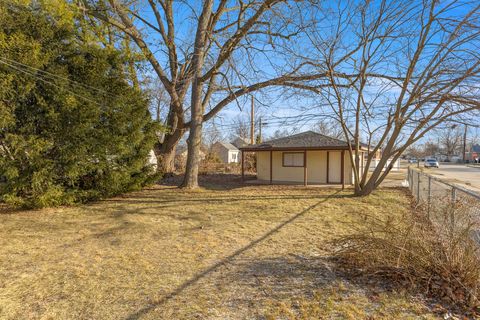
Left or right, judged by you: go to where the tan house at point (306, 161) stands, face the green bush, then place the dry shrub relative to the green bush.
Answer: left

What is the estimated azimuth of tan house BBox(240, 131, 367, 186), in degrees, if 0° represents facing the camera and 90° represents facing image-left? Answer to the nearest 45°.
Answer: approximately 0°

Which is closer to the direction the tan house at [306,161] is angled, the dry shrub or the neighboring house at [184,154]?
the dry shrub

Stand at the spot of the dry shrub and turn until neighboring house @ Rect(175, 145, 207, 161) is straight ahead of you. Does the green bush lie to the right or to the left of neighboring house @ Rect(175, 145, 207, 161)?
left

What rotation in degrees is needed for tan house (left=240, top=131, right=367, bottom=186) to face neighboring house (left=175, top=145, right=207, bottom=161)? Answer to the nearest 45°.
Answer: approximately 135° to its right

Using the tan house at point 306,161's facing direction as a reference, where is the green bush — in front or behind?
in front

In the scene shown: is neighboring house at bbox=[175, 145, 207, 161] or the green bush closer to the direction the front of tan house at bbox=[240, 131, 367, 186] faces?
the green bush

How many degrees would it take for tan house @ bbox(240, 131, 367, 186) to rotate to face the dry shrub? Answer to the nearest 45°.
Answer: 0° — it already faces it

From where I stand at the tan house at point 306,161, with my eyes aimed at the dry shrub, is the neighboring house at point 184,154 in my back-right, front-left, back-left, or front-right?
back-right
